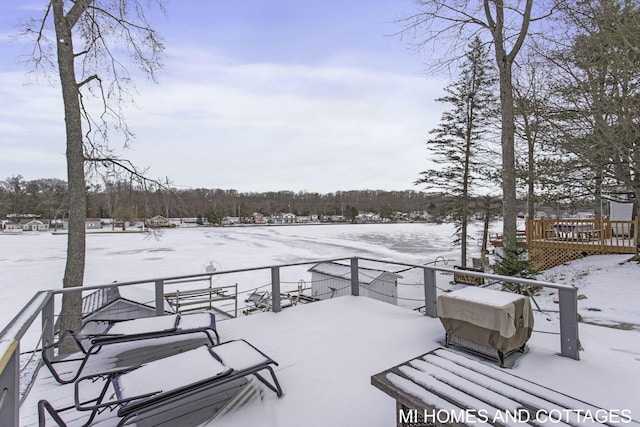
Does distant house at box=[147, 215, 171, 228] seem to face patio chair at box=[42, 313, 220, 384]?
yes

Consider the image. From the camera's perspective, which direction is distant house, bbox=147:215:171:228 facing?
toward the camera

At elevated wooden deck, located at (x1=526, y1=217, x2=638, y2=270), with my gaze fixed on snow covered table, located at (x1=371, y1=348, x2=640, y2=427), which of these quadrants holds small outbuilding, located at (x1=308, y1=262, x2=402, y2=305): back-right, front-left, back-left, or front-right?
front-right

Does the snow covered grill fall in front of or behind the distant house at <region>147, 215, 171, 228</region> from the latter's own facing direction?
in front

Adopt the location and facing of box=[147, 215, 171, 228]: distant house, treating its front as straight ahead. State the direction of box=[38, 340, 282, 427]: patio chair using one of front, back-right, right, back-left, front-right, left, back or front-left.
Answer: front

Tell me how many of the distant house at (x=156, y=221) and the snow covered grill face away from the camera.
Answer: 0

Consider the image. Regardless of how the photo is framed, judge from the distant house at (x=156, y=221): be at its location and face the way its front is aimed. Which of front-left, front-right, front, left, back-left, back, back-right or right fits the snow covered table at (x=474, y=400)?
front

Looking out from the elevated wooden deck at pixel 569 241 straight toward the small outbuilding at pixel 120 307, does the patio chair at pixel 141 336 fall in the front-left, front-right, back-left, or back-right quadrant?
front-left

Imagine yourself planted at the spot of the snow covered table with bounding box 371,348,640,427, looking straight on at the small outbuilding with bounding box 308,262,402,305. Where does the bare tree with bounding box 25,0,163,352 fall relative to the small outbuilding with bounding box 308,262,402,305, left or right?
left
